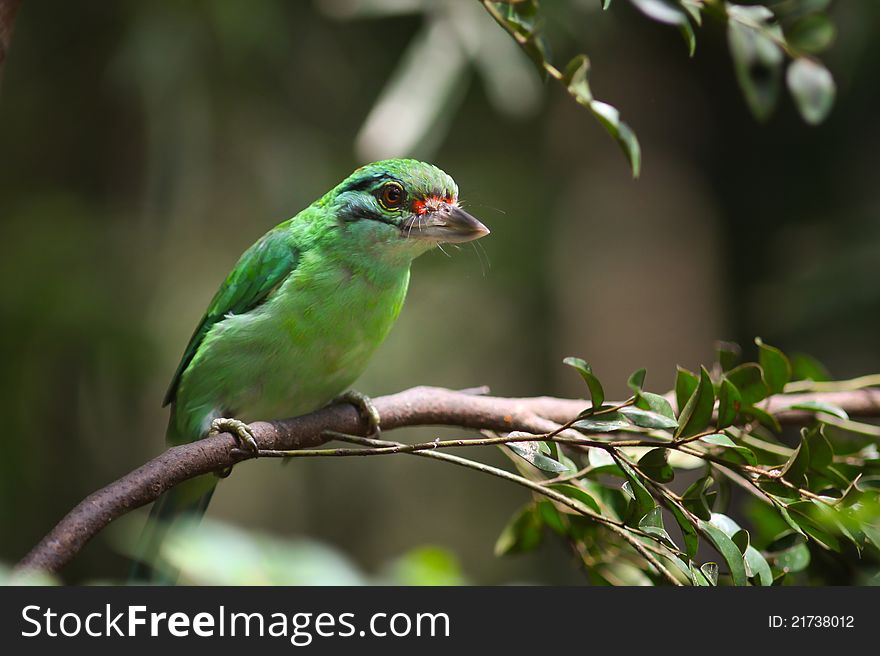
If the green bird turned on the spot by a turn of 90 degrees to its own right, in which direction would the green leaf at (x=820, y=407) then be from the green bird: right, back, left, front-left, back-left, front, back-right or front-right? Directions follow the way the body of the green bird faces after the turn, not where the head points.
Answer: left

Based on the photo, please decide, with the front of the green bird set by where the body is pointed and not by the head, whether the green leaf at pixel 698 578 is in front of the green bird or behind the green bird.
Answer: in front

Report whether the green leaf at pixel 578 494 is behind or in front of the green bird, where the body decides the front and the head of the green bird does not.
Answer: in front

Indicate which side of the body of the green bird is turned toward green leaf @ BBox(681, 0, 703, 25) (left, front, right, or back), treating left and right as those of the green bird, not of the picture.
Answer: front

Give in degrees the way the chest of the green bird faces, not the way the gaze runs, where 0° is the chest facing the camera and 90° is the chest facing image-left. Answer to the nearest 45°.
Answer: approximately 315°

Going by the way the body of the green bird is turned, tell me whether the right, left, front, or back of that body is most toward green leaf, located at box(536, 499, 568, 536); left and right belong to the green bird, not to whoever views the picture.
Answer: front

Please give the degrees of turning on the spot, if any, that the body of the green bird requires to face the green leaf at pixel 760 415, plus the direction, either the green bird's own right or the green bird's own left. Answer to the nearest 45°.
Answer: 0° — it already faces it
